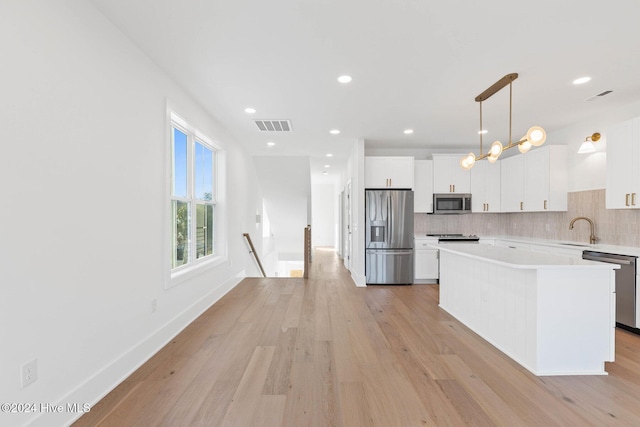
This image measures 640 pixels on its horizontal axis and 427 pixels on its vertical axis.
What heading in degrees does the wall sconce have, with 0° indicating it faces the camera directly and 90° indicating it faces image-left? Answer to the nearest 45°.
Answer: approximately 45°

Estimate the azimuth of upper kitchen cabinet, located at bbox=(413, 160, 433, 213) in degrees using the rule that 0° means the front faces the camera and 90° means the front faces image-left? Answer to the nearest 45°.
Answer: approximately 0°

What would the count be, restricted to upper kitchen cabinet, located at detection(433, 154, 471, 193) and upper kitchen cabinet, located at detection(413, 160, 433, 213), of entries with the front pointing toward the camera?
2

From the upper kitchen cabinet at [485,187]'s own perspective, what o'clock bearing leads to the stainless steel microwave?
The stainless steel microwave is roughly at 2 o'clock from the upper kitchen cabinet.

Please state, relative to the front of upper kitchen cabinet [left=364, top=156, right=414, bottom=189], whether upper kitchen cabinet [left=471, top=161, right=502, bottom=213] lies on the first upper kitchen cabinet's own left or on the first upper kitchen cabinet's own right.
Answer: on the first upper kitchen cabinet's own left

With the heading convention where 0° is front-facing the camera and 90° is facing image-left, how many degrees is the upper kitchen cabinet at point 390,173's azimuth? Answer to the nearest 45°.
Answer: approximately 0°
